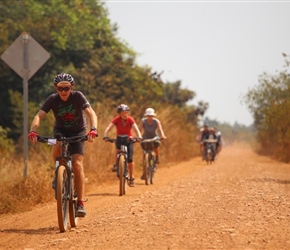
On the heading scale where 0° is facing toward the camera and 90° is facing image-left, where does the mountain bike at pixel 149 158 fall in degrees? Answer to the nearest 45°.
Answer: approximately 0°

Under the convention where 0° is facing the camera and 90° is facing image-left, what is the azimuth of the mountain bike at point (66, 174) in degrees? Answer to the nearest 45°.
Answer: approximately 0°

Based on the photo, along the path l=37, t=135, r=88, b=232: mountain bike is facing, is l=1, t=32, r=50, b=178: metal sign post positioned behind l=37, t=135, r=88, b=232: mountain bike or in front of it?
behind

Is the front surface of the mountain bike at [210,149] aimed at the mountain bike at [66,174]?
yes
